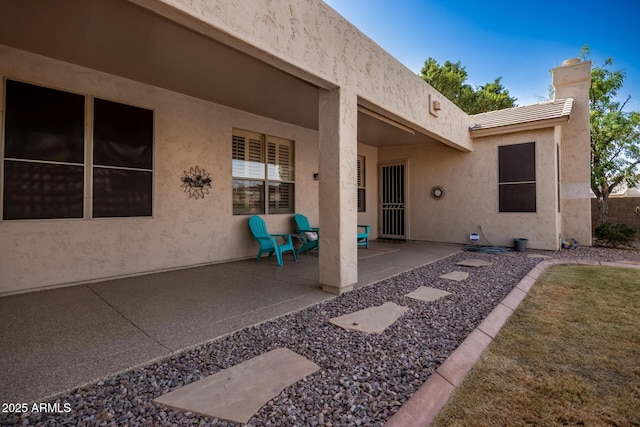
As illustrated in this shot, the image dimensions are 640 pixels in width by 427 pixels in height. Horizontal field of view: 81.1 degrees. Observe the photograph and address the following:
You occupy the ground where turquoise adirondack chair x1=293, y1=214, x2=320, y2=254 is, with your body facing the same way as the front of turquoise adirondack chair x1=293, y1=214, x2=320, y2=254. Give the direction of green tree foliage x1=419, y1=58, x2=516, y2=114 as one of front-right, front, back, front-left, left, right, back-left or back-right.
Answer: left

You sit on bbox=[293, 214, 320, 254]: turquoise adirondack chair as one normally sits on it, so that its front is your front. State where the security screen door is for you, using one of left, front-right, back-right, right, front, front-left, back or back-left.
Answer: left

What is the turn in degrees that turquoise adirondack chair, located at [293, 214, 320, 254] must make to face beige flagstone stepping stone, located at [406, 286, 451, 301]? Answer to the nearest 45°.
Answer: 0° — it already faces it

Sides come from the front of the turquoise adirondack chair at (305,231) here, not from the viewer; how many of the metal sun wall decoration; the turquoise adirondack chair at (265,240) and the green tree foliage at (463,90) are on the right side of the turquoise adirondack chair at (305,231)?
2

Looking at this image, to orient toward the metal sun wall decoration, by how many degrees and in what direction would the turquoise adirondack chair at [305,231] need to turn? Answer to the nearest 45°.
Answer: approximately 90° to its right

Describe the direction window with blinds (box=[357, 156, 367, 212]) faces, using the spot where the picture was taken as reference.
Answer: facing the viewer and to the right of the viewer

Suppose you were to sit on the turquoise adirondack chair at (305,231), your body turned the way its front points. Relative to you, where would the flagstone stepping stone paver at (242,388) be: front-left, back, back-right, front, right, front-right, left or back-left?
front-right

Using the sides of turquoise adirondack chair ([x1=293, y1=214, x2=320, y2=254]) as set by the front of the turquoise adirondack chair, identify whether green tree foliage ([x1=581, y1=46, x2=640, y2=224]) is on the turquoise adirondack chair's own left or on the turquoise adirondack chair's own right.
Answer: on the turquoise adirondack chair's own left
